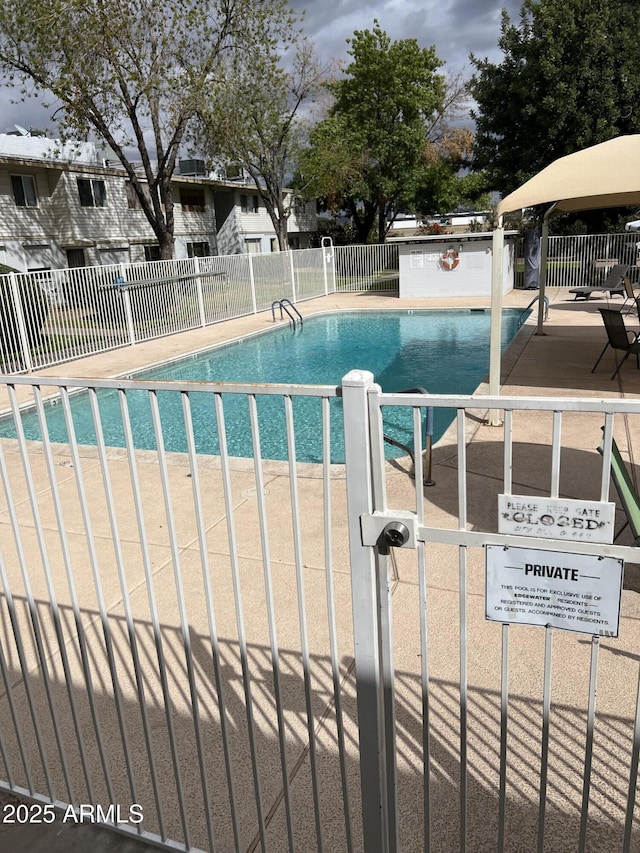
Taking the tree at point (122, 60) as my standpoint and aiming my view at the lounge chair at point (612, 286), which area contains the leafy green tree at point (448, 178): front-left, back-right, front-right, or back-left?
front-left

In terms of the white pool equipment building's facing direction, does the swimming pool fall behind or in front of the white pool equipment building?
in front

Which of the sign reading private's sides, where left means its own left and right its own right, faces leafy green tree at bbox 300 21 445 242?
back

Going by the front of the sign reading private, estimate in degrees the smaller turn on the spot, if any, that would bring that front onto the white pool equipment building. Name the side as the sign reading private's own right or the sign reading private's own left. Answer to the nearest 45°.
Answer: approximately 180°

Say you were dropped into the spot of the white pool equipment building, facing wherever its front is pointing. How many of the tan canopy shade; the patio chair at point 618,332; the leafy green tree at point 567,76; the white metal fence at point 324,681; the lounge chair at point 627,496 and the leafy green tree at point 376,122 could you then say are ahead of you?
4

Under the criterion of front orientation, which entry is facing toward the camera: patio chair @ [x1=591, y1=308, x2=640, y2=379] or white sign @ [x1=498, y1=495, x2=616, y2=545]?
the white sign

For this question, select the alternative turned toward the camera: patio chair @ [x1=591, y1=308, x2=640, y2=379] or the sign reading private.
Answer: the sign reading private

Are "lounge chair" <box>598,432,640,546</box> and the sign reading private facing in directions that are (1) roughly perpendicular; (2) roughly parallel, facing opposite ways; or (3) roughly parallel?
roughly perpendicular

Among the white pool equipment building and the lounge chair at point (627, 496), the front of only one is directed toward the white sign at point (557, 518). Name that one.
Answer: the white pool equipment building

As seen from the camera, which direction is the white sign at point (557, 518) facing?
toward the camera

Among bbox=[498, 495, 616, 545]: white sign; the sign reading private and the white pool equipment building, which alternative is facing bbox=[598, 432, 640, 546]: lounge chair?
the white pool equipment building

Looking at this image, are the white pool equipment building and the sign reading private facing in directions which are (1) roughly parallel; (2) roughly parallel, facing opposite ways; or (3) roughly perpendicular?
roughly parallel

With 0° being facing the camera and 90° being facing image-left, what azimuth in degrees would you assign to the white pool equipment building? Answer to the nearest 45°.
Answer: approximately 0°

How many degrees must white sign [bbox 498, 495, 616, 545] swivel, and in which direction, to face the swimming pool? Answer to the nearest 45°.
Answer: approximately 135° to its right
